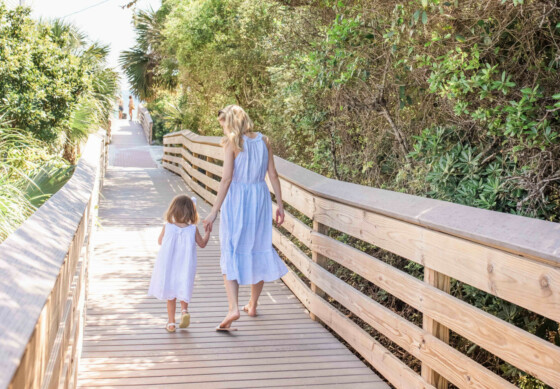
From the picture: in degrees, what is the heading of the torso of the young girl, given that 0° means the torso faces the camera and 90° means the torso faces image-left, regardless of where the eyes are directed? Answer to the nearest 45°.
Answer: approximately 180°

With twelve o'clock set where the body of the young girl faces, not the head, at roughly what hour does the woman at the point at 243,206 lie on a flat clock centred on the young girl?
The woman is roughly at 3 o'clock from the young girl.

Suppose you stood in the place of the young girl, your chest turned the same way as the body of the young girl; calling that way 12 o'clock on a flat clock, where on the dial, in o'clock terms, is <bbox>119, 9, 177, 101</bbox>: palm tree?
The palm tree is roughly at 12 o'clock from the young girl.

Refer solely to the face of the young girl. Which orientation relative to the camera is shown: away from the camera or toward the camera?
away from the camera

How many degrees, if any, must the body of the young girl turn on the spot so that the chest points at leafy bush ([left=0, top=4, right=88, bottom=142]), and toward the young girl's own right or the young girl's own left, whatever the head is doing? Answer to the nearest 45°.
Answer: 0° — they already face it

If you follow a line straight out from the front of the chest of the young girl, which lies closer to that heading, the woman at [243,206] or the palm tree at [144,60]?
the palm tree

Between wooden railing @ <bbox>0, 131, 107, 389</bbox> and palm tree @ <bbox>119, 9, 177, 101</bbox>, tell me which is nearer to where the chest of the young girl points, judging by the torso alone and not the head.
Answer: the palm tree
